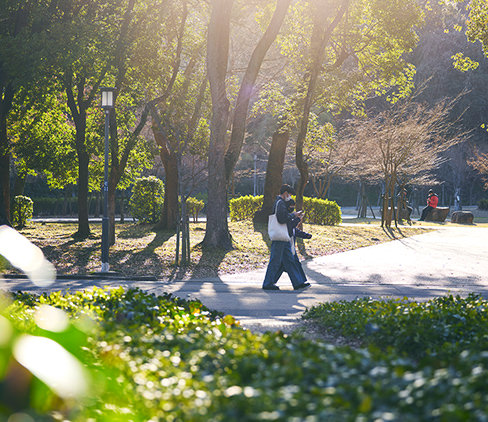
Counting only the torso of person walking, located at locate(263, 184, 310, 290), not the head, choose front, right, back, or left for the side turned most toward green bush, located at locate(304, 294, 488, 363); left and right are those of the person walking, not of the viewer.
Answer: right

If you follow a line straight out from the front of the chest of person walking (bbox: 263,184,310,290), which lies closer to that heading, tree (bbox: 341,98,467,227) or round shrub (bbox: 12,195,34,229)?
the tree

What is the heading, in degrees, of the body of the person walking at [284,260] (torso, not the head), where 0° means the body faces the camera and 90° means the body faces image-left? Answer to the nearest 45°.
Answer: approximately 270°

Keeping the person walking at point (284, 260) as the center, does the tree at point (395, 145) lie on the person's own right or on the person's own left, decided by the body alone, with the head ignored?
on the person's own left

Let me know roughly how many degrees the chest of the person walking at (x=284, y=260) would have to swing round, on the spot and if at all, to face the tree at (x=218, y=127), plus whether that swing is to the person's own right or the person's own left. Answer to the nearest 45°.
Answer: approximately 90° to the person's own left

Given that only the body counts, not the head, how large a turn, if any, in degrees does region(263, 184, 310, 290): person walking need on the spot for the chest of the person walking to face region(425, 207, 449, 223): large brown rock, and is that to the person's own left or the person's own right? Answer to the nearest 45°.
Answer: approximately 90° to the person's own left

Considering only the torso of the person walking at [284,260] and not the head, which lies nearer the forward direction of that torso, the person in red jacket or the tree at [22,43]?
the person in red jacket

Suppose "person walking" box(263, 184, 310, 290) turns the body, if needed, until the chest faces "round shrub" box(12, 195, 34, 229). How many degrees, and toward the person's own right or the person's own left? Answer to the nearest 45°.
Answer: approximately 135° to the person's own left

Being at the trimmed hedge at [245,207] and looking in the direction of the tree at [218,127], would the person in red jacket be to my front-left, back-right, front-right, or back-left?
back-left

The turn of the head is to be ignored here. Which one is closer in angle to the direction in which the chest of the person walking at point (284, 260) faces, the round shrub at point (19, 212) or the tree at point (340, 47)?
the tree

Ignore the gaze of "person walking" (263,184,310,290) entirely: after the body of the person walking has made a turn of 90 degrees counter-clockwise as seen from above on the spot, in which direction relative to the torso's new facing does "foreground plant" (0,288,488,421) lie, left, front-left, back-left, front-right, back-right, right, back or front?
back

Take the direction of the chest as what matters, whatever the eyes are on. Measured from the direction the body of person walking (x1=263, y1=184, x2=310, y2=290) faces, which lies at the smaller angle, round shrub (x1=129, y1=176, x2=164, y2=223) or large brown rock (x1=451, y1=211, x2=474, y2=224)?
the large brown rock

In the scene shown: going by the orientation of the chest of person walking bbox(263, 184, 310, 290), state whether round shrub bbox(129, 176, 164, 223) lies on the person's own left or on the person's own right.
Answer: on the person's own left

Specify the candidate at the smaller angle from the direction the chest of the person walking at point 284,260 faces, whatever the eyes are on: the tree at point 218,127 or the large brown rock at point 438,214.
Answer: the large brown rock

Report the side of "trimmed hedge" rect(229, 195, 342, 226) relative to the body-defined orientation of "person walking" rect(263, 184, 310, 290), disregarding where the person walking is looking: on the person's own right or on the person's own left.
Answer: on the person's own left
